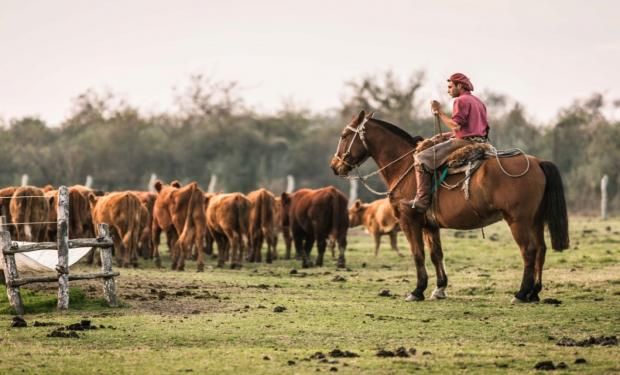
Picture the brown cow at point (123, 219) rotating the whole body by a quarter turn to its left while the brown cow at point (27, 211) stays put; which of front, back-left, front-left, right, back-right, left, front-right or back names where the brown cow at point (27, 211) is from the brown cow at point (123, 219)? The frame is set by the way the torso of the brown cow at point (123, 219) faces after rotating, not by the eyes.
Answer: front-right

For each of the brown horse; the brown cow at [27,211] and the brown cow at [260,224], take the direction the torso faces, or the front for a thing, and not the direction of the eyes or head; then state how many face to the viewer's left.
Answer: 1

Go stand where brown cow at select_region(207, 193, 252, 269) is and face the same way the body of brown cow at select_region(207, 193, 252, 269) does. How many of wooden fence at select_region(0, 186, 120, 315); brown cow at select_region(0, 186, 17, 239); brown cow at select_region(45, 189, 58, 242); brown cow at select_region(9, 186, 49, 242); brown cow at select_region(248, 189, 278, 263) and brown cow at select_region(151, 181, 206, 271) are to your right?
1

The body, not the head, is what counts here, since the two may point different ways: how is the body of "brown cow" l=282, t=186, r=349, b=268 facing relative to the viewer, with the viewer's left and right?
facing away from the viewer and to the left of the viewer

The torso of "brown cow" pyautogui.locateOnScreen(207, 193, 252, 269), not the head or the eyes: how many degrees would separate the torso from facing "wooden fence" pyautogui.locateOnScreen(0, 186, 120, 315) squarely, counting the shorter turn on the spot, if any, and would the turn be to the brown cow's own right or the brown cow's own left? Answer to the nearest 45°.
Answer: approximately 135° to the brown cow's own left

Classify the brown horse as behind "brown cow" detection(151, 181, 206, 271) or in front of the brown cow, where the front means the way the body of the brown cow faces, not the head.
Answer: behind

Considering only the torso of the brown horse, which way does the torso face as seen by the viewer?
to the viewer's left

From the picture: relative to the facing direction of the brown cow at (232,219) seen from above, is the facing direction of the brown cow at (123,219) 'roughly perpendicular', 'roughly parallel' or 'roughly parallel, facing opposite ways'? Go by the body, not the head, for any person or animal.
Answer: roughly parallel

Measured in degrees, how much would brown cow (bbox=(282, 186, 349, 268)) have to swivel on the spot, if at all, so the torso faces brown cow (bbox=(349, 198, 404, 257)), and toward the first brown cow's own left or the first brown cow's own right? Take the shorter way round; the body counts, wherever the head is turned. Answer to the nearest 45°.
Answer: approximately 90° to the first brown cow's own right

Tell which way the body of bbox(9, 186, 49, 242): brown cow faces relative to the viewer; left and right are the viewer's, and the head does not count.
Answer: facing away from the viewer

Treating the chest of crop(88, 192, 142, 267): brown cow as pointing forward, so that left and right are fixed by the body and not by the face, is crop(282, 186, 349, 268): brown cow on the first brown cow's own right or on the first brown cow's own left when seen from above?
on the first brown cow's own right

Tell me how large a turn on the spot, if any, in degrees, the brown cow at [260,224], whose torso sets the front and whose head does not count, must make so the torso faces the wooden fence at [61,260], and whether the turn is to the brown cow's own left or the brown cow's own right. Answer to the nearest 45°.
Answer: approximately 180°

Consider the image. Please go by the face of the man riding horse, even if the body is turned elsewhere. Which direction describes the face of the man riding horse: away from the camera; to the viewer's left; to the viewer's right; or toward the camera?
to the viewer's left

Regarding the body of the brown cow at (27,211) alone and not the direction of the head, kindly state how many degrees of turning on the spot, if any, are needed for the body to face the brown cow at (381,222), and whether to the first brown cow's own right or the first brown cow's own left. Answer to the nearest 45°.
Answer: approximately 90° to the first brown cow's own right

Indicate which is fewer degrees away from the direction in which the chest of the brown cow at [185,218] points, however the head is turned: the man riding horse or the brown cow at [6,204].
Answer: the brown cow
